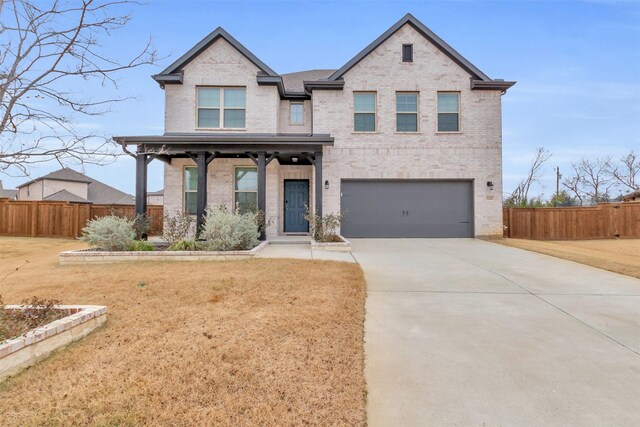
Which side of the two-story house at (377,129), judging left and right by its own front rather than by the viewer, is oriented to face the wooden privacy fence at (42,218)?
right

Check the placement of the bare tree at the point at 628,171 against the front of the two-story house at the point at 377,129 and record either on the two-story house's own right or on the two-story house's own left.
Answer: on the two-story house's own left

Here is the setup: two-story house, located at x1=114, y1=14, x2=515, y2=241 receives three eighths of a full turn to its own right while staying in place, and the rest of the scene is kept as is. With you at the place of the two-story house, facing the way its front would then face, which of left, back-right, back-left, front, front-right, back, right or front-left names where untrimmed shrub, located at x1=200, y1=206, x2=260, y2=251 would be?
left

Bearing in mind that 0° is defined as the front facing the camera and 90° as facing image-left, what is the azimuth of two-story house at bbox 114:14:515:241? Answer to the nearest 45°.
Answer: approximately 0°

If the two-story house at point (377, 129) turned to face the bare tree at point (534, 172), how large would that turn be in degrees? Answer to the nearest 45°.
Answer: approximately 135° to its left

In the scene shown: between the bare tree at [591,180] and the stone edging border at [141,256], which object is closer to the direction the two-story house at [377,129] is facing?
the stone edging border

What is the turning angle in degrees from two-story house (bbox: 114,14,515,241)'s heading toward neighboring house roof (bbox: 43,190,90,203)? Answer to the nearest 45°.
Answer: approximately 135° to its right

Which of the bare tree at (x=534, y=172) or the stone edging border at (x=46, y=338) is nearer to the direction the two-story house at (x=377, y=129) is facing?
the stone edging border

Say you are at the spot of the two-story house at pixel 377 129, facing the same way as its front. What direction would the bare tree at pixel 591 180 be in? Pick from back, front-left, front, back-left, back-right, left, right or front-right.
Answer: back-left

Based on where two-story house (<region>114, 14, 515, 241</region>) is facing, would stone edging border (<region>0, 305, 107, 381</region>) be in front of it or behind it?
in front

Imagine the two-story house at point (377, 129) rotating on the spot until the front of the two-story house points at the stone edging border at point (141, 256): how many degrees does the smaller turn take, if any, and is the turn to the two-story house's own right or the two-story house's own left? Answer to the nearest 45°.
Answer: approximately 45° to the two-story house's own right
